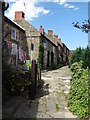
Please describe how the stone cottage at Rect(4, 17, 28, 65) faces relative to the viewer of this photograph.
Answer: facing the viewer and to the right of the viewer

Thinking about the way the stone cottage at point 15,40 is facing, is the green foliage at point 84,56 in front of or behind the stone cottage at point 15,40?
in front

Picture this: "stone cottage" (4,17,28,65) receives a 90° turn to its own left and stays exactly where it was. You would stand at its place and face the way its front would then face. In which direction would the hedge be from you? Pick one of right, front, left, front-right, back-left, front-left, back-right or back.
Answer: back-right
